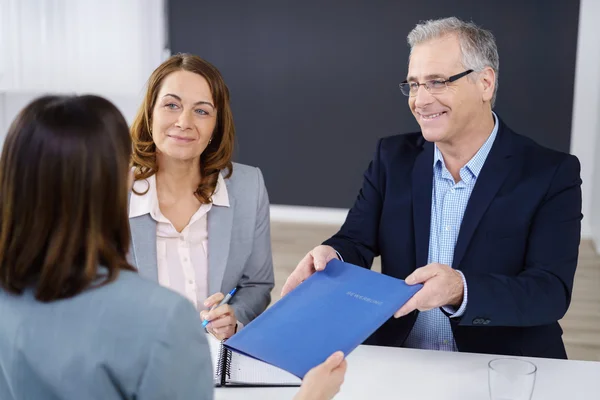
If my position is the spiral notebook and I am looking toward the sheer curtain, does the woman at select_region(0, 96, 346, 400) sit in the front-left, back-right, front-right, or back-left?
back-left

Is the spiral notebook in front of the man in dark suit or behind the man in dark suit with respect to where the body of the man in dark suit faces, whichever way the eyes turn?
in front

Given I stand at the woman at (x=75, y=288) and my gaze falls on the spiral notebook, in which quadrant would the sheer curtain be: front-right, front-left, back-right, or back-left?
front-left

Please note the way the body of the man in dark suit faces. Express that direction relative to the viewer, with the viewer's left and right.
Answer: facing the viewer and to the left of the viewer

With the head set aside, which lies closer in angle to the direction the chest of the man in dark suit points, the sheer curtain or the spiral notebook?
the spiral notebook

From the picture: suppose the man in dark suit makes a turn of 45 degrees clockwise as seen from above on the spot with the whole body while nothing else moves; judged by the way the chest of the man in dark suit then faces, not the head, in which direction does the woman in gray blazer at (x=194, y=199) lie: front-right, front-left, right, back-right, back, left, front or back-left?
front

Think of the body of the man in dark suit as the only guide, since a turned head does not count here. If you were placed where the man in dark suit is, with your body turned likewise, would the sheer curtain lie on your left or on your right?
on your right

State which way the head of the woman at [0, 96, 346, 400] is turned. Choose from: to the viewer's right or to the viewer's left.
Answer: to the viewer's right
